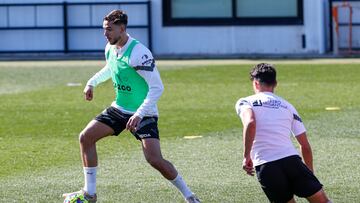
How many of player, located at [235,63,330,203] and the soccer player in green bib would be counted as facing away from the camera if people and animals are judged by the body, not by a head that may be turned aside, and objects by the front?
1

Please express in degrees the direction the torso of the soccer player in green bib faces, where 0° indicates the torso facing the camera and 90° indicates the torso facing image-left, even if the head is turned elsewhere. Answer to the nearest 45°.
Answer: approximately 45°

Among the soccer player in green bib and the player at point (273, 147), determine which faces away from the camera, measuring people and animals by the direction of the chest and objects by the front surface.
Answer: the player

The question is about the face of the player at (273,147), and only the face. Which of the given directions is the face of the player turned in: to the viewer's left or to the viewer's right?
to the viewer's left

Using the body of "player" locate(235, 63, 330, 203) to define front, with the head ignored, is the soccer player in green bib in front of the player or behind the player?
in front

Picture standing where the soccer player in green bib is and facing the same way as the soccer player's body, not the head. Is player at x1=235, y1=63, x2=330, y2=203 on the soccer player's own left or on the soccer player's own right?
on the soccer player's own left

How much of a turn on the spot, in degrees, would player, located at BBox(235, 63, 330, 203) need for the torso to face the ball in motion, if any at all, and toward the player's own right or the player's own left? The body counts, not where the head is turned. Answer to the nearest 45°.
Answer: approximately 45° to the player's own left

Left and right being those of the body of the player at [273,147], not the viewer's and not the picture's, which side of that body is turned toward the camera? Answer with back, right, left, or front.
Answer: back
